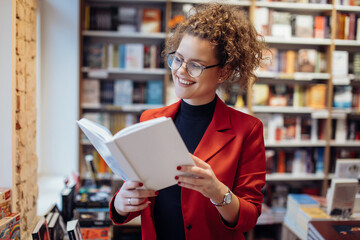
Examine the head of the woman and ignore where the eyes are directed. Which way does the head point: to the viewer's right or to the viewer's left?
to the viewer's left

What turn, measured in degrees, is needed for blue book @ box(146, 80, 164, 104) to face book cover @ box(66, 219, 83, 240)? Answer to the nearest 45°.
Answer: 0° — it already faces it

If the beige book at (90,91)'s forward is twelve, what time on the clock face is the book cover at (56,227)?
The book cover is roughly at 12 o'clock from the beige book.

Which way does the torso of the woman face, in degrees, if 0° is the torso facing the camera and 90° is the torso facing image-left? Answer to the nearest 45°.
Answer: approximately 45°

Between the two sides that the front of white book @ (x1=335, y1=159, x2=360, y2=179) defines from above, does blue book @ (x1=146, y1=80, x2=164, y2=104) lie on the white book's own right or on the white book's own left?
on the white book's own right

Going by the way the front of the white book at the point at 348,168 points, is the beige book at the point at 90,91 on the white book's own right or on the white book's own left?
on the white book's own right

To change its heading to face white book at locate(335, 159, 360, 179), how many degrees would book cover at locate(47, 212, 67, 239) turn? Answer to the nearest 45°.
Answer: approximately 45° to its left

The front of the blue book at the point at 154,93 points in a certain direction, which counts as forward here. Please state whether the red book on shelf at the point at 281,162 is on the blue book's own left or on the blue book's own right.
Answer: on the blue book's own left
